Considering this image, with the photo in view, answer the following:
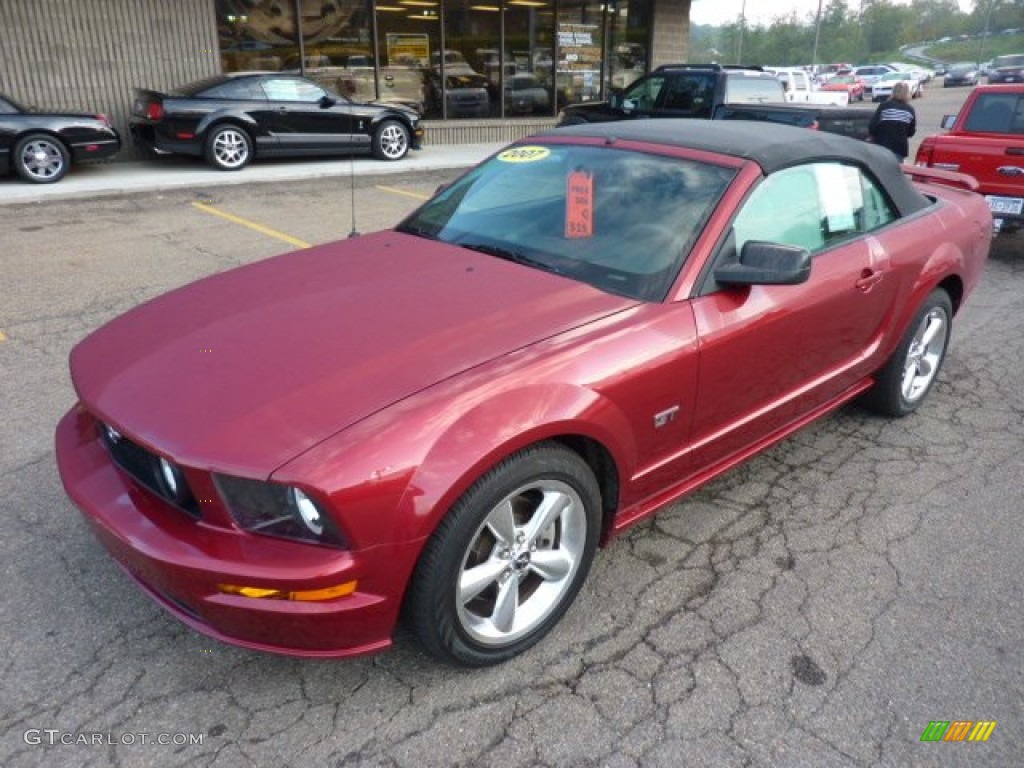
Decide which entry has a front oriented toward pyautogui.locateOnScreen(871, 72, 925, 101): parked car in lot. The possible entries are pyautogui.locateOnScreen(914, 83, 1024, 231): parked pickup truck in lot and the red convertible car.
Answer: pyautogui.locateOnScreen(914, 83, 1024, 231): parked pickup truck in lot

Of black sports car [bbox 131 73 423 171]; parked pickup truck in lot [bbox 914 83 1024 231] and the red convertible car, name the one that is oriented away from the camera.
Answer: the parked pickup truck in lot

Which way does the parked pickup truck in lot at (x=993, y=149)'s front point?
away from the camera

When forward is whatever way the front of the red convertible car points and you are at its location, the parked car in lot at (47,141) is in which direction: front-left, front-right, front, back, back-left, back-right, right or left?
right

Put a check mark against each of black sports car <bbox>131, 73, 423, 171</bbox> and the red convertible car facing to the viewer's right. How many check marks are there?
1

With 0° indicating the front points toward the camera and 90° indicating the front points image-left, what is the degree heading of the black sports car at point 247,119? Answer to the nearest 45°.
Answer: approximately 270°

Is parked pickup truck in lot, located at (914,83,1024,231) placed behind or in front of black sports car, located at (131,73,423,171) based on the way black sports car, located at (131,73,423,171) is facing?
in front

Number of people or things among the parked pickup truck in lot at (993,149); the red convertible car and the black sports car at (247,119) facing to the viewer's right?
1

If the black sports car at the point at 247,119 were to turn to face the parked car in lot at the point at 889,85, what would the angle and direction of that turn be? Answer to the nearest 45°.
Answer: approximately 45° to its left

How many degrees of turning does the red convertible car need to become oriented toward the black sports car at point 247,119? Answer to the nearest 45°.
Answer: approximately 135° to its right

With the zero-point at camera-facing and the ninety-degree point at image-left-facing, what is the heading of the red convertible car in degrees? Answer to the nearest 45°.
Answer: approximately 45°
